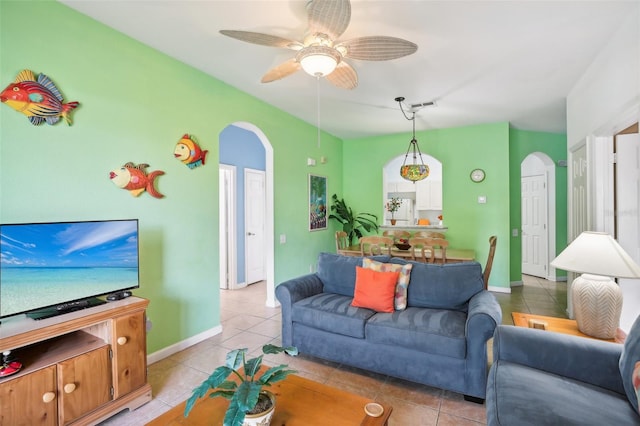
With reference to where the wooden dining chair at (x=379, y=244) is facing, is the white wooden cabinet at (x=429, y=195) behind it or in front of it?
in front

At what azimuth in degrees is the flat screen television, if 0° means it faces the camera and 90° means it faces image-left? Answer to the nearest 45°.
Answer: approximately 315°

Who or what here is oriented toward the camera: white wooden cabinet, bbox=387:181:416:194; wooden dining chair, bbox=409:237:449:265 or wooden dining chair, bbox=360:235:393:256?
the white wooden cabinet

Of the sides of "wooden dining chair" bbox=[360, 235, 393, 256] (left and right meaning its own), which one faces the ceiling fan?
back

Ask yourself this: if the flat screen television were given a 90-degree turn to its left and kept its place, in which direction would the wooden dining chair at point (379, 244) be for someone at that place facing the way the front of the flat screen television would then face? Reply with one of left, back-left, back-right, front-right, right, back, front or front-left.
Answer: front-right

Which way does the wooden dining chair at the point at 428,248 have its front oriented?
away from the camera

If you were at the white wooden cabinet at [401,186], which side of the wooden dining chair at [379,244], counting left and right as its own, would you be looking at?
front

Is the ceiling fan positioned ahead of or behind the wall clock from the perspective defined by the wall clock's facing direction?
ahead

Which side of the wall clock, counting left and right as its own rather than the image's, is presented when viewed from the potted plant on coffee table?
front

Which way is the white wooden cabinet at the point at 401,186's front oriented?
toward the camera

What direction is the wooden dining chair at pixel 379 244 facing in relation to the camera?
away from the camera

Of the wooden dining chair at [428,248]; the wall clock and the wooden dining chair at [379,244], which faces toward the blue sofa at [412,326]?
the wall clock

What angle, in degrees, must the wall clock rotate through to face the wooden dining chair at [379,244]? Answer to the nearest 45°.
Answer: approximately 45° to its right

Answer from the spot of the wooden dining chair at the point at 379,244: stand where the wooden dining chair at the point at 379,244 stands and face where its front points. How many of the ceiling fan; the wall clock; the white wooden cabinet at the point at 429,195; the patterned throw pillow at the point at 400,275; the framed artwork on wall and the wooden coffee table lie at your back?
3

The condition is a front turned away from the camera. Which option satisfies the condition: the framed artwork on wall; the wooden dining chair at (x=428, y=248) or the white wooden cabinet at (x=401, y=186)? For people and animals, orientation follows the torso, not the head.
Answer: the wooden dining chair

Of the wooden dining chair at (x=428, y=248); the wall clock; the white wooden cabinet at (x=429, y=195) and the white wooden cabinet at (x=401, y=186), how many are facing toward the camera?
3

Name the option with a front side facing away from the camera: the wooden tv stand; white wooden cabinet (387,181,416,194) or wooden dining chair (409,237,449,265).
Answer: the wooden dining chair

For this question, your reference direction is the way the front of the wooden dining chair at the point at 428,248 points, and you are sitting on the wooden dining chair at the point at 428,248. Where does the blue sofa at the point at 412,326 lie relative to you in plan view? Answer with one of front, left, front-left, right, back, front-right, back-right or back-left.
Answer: back

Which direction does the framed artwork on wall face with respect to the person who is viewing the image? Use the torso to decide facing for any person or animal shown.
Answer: facing the viewer and to the right of the viewer

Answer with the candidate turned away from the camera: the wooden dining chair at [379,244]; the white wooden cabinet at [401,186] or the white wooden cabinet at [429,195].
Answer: the wooden dining chair
